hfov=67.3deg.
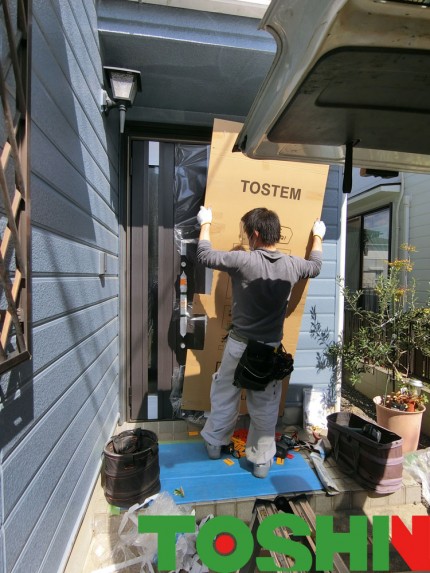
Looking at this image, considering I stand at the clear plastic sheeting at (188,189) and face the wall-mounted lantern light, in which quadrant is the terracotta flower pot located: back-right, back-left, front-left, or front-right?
back-left

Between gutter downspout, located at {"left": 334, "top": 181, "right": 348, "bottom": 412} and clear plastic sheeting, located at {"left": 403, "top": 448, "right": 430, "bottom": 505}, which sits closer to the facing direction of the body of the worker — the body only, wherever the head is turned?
the gutter downspout

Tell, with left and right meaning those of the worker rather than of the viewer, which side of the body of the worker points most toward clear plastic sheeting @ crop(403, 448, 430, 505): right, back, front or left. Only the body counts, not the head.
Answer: right

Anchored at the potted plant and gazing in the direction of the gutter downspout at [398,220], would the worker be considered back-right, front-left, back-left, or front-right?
back-left

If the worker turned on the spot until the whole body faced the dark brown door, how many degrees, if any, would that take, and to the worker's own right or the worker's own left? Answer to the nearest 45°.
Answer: approximately 45° to the worker's own left

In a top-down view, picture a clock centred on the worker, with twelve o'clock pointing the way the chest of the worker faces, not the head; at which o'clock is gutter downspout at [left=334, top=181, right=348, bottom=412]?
The gutter downspout is roughly at 1 o'clock from the worker.

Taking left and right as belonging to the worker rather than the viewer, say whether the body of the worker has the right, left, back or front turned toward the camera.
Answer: back

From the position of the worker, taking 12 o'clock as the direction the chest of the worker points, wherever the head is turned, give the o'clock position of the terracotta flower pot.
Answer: The terracotta flower pot is roughly at 2 o'clock from the worker.
